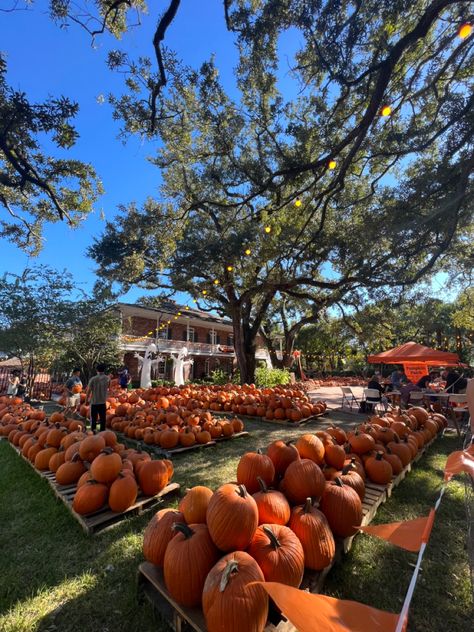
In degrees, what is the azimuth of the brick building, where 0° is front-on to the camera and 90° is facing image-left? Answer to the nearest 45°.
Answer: approximately 315°

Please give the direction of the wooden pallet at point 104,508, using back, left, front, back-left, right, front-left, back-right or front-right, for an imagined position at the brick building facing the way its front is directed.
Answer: front-right

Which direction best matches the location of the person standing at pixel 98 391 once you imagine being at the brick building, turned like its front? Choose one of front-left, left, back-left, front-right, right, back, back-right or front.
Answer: front-right

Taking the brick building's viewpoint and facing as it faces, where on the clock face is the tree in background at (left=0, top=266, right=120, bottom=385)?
The tree in background is roughly at 2 o'clock from the brick building.

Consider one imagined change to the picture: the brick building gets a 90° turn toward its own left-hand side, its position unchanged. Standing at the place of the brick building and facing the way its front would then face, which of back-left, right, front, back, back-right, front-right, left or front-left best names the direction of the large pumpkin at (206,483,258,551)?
back-right

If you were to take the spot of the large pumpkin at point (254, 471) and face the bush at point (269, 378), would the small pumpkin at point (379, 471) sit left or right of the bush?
right

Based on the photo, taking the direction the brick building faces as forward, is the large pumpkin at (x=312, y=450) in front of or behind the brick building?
in front

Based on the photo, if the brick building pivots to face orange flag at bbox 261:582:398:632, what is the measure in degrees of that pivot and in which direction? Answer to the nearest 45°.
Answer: approximately 45° to its right

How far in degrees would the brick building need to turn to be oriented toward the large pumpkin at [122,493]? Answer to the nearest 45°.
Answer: approximately 45° to its right

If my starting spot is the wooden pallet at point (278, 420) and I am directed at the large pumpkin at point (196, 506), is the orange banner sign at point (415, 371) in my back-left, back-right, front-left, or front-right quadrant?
back-left

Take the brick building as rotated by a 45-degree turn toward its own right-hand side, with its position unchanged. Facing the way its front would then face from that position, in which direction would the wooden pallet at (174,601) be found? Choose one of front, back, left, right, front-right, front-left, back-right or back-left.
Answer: front

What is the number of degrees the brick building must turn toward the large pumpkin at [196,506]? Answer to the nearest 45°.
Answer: approximately 45° to its right

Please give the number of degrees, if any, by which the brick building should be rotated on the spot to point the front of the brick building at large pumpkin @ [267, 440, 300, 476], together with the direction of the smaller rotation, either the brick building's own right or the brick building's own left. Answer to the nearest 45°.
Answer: approximately 45° to the brick building's own right

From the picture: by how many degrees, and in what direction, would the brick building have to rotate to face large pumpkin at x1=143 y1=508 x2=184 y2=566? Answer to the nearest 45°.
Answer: approximately 45° to its right

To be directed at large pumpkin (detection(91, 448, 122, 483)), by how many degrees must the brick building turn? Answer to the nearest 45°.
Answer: approximately 45° to its right
